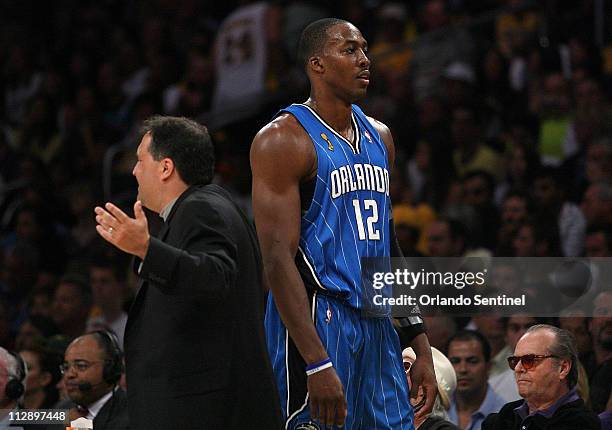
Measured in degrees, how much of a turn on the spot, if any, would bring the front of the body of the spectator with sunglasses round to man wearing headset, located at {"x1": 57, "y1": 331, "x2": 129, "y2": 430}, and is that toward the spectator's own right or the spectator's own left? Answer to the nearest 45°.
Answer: approximately 45° to the spectator's own right

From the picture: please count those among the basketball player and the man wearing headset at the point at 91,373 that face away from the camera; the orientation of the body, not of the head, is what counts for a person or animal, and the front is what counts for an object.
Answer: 0

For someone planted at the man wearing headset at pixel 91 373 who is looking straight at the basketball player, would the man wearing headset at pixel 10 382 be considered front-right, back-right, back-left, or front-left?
back-right

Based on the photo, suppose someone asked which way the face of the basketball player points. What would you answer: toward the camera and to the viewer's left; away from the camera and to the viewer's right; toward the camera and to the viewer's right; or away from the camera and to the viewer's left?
toward the camera and to the viewer's right

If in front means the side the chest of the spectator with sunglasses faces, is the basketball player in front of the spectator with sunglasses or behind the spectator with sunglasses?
in front

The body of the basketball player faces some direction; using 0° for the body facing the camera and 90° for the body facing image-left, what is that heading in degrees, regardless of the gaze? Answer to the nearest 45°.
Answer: approximately 315°

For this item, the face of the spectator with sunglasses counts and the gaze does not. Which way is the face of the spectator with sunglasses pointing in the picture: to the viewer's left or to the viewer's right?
to the viewer's left

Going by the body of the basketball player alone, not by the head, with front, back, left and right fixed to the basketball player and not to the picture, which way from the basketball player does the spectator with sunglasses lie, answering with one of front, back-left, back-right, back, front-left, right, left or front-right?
left

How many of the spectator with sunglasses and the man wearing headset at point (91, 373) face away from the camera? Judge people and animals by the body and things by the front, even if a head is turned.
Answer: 0

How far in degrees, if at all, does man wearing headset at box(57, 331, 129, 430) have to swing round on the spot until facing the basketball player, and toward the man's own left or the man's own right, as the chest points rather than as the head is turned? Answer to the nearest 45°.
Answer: approximately 90° to the man's own left

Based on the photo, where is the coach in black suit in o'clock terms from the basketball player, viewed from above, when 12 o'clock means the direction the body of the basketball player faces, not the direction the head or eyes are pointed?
The coach in black suit is roughly at 3 o'clock from the basketball player.
